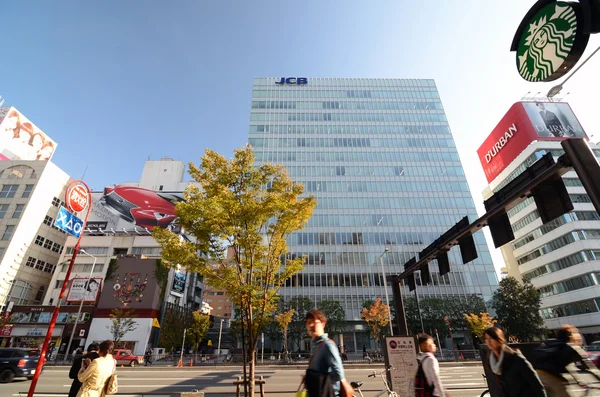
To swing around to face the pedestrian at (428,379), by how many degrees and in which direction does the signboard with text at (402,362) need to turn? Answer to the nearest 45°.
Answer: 0° — it already faces them

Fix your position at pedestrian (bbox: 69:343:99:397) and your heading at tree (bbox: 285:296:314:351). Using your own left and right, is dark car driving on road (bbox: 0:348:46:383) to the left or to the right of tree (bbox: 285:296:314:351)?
left
